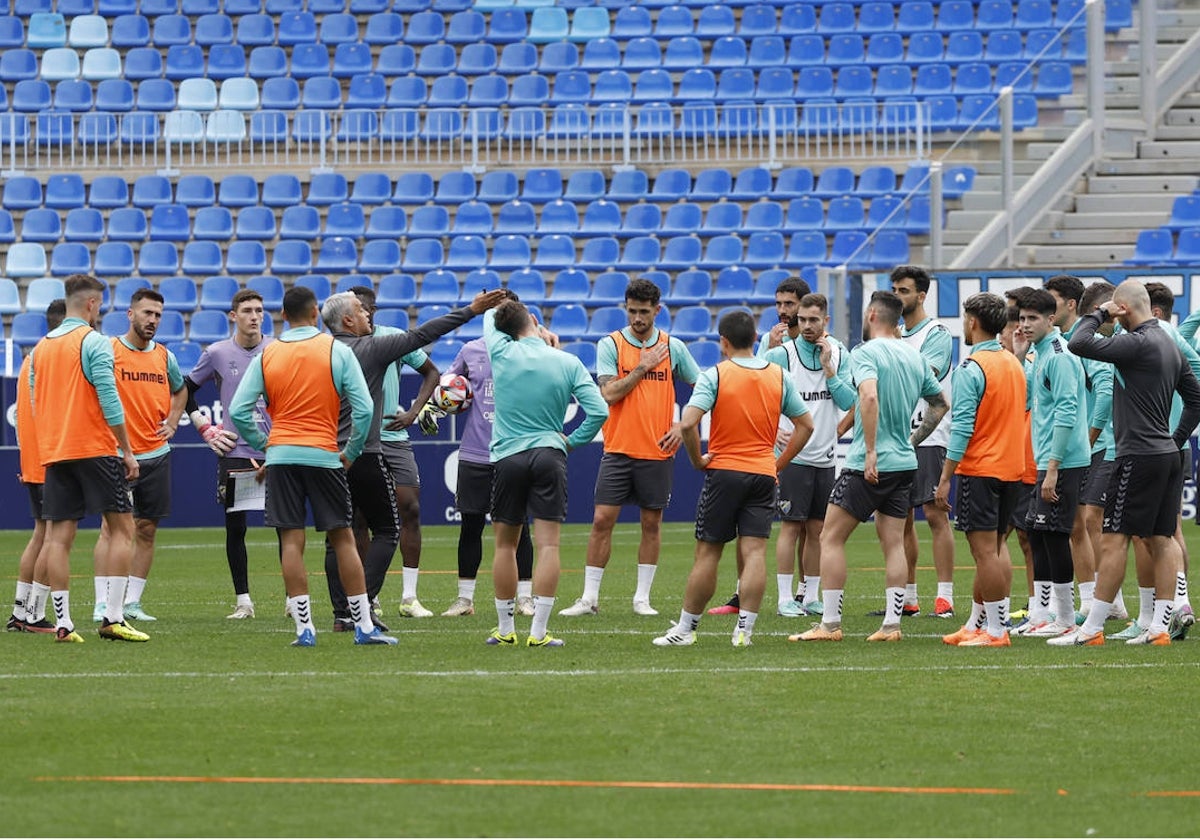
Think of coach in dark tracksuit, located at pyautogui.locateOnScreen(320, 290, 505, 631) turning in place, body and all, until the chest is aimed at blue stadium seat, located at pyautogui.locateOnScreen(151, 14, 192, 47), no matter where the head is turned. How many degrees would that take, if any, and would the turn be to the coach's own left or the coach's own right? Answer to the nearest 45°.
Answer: approximately 90° to the coach's own left

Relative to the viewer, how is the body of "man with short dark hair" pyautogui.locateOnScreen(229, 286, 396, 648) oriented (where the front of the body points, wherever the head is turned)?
away from the camera

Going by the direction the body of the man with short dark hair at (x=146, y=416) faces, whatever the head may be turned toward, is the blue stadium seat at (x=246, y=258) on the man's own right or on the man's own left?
on the man's own left

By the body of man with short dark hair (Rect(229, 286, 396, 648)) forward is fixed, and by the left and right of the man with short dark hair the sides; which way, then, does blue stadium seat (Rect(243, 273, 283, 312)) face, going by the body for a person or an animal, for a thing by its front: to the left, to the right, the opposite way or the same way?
the opposite way

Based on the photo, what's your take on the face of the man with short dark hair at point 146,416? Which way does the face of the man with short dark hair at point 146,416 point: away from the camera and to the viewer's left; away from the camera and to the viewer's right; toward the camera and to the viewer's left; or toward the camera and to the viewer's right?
toward the camera and to the viewer's right

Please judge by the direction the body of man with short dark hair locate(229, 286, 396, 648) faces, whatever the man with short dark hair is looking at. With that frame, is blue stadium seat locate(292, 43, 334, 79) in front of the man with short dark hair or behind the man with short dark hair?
in front

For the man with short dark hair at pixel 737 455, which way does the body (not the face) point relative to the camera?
away from the camera

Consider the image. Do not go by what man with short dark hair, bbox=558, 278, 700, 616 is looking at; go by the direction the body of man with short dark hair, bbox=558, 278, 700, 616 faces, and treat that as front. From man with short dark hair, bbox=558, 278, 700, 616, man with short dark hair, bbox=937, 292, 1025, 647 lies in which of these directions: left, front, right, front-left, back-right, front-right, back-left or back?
front-left

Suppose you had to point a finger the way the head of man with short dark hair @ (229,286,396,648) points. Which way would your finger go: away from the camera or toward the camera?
away from the camera

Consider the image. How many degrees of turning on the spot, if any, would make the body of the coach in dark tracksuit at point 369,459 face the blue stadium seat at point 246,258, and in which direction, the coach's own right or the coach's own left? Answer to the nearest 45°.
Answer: approximately 90° to the coach's own left

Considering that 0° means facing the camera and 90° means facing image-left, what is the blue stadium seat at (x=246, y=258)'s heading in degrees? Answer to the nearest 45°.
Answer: approximately 0°

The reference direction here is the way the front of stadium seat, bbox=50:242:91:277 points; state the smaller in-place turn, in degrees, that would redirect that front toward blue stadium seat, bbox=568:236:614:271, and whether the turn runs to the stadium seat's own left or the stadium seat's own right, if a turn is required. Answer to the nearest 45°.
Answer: approximately 45° to the stadium seat's own left

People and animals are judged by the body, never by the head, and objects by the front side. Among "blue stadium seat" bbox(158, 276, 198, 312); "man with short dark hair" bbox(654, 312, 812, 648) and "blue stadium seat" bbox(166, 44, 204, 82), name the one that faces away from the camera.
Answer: the man with short dark hair

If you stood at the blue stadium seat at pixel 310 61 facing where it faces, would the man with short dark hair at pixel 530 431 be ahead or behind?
ahead

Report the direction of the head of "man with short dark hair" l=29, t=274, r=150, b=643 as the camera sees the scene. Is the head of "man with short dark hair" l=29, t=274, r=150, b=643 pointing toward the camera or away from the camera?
away from the camera
